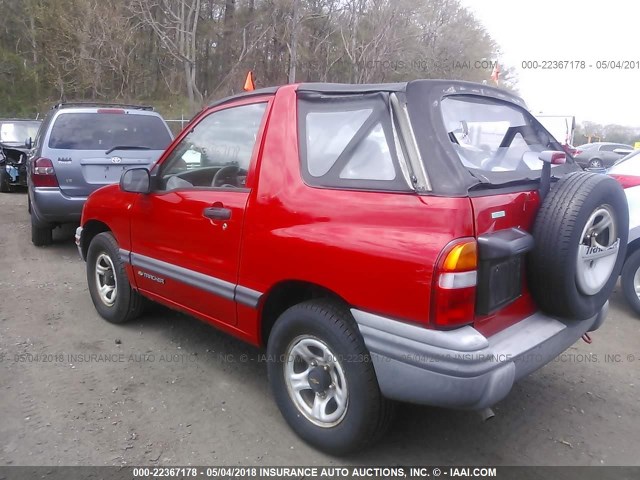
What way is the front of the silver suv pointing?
away from the camera

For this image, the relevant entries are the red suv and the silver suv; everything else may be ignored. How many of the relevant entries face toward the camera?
0

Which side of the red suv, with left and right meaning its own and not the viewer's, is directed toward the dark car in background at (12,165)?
front

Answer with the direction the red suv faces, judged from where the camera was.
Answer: facing away from the viewer and to the left of the viewer

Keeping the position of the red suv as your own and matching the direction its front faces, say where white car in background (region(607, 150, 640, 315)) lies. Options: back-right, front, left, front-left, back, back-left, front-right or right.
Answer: right

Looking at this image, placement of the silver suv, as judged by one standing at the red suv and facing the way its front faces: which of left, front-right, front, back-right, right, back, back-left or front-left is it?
front

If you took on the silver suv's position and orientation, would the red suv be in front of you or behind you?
behind

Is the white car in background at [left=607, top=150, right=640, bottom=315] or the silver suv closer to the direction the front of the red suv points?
the silver suv

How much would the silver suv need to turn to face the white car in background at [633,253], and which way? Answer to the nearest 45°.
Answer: approximately 135° to its right
